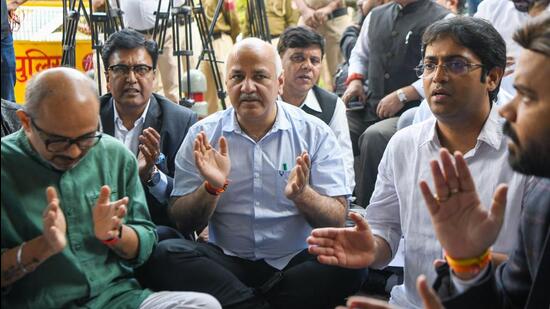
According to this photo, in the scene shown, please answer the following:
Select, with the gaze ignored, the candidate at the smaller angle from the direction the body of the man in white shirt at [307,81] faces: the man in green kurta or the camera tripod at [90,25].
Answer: the man in green kurta

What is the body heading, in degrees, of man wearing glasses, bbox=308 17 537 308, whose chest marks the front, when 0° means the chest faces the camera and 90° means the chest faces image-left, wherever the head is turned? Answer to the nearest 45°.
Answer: approximately 45°

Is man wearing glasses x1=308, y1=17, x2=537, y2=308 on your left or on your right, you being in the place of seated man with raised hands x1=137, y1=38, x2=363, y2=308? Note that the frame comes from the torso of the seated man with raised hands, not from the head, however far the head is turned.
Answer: on your left

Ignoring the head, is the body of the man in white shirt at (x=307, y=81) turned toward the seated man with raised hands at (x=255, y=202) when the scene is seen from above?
yes

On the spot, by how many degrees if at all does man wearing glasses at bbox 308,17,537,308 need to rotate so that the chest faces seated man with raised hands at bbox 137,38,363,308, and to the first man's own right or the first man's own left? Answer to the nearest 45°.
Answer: approximately 45° to the first man's own right

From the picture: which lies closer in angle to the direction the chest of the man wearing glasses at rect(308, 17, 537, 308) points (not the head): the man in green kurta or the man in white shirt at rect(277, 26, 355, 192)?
the man in green kurta

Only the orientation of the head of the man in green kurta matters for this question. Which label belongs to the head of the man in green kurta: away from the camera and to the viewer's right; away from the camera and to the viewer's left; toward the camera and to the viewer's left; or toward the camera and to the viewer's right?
toward the camera and to the viewer's right

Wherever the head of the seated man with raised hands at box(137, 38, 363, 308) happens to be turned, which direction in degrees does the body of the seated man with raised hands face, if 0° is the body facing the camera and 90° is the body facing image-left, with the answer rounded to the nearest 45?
approximately 0°

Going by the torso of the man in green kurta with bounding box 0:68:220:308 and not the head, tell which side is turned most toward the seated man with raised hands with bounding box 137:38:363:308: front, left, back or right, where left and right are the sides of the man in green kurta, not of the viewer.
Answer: left

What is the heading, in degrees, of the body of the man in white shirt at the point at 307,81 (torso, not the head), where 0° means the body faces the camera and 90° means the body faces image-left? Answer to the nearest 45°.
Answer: approximately 0°
